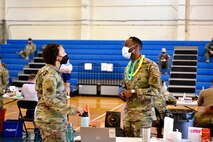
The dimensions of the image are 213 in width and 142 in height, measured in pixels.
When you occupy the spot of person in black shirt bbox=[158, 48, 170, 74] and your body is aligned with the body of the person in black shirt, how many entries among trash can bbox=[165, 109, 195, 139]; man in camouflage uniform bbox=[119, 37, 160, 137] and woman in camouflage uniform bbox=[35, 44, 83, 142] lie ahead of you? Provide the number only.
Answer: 3

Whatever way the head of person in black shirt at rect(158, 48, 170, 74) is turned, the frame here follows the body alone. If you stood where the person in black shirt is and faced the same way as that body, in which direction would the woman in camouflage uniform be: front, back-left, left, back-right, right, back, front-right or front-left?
front

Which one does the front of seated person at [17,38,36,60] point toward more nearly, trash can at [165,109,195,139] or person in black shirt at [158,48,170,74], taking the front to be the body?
the trash can

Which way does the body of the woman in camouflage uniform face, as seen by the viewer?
to the viewer's right

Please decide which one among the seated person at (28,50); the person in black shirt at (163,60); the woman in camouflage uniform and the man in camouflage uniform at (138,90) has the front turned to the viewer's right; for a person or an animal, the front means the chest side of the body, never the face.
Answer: the woman in camouflage uniform

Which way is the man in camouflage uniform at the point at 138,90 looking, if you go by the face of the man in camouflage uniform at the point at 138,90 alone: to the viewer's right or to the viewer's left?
to the viewer's left

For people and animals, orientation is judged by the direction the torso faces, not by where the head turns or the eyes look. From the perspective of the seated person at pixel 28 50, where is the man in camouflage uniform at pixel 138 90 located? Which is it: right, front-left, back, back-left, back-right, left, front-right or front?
front-left

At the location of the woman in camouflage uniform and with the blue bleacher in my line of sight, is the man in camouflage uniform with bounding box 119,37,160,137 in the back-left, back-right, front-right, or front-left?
front-right

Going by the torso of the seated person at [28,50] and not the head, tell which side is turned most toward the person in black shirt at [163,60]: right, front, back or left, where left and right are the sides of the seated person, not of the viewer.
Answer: left

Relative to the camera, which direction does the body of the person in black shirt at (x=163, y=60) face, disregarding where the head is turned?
toward the camera

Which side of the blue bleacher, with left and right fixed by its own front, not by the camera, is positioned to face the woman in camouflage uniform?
front

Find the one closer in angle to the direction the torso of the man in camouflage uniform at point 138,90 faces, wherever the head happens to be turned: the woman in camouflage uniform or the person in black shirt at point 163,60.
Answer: the woman in camouflage uniform

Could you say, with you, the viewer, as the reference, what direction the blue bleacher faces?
facing the viewer

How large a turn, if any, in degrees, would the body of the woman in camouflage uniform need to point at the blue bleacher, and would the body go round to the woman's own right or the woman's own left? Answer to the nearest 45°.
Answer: approximately 90° to the woman's own left
